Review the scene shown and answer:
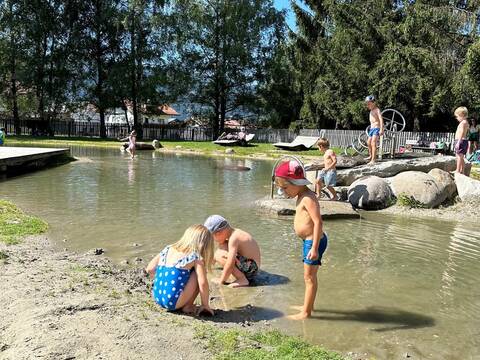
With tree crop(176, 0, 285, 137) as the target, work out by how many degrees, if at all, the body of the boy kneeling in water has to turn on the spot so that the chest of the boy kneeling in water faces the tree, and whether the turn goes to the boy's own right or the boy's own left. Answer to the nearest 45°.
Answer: approximately 90° to the boy's own right

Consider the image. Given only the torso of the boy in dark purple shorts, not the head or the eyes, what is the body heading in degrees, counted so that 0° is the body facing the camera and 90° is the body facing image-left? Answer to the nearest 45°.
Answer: approximately 90°

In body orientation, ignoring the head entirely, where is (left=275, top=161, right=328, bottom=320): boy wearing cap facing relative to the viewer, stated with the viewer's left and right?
facing to the left of the viewer

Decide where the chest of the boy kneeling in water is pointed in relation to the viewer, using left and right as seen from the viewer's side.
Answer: facing to the left of the viewer

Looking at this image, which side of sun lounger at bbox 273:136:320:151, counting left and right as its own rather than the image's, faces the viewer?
left

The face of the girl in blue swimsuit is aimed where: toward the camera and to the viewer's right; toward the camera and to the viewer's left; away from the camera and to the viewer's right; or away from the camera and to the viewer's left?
away from the camera and to the viewer's right

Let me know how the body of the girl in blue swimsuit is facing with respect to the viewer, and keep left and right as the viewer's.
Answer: facing away from the viewer and to the right of the viewer

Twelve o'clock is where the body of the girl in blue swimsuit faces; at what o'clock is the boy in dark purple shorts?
The boy in dark purple shorts is roughly at 12 o'clock from the girl in blue swimsuit.
